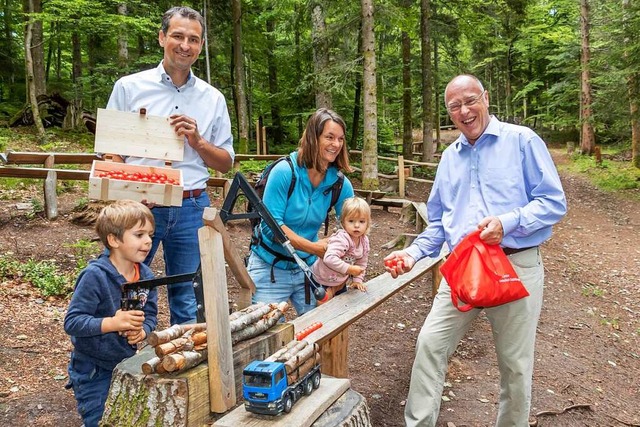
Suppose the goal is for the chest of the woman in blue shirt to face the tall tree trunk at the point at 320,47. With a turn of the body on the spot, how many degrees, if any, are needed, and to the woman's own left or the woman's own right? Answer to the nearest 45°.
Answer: approximately 135° to the woman's own left

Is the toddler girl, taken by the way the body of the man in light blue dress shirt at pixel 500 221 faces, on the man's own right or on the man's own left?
on the man's own right

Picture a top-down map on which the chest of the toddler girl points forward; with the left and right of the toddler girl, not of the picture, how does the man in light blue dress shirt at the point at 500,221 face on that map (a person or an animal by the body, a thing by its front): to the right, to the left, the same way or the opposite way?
to the right

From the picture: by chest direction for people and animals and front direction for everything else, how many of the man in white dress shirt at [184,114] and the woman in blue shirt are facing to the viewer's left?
0

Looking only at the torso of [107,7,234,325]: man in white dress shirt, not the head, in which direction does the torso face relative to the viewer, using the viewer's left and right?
facing the viewer

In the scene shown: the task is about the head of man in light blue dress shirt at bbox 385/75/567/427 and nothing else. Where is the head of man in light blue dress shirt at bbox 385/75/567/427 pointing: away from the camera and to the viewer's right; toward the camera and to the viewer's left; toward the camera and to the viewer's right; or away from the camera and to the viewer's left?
toward the camera and to the viewer's left

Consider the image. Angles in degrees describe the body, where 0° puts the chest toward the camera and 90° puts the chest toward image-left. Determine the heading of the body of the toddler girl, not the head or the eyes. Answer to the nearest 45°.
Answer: approximately 315°

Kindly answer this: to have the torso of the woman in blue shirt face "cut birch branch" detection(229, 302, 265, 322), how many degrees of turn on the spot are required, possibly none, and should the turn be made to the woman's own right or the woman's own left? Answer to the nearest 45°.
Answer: approximately 45° to the woman's own right

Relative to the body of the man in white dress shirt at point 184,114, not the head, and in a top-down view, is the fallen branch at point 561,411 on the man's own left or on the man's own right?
on the man's own left

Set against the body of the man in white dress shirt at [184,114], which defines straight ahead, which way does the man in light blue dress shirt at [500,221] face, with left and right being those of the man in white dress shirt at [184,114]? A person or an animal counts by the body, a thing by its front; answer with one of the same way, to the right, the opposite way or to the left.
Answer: to the right

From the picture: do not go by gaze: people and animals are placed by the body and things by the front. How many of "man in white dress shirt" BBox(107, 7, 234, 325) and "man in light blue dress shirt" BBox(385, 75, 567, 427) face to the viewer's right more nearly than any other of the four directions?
0

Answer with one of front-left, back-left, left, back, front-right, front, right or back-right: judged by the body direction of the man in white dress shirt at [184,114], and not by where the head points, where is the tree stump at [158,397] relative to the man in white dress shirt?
front

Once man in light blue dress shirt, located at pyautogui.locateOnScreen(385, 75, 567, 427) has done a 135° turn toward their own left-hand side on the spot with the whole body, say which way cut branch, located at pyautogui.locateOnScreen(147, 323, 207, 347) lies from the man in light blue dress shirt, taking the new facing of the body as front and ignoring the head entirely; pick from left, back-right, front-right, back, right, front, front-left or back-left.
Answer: back-right

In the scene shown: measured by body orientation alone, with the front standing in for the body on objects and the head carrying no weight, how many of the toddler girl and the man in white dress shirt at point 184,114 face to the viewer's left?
0

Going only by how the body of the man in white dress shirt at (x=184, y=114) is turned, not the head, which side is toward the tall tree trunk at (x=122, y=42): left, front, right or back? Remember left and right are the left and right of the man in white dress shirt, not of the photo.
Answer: back

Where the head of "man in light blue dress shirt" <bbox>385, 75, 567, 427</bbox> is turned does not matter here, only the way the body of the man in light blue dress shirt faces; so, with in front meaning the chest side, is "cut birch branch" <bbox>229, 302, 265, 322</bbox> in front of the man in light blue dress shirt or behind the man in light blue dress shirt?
in front
